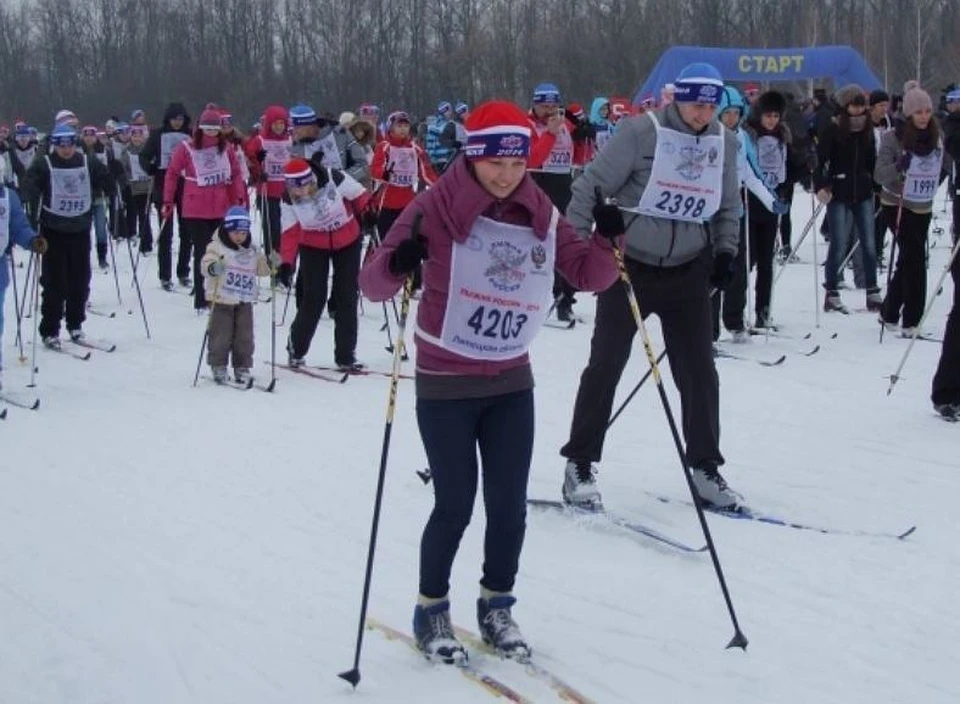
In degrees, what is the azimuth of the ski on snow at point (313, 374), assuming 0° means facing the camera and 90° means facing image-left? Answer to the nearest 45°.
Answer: approximately 315°

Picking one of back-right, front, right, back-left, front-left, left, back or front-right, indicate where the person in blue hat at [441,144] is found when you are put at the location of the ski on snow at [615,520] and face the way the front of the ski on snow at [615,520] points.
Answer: back-left

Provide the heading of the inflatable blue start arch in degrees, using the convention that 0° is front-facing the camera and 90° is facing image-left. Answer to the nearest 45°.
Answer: approximately 0°

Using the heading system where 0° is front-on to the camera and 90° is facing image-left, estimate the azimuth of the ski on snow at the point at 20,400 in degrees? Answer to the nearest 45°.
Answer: approximately 315°

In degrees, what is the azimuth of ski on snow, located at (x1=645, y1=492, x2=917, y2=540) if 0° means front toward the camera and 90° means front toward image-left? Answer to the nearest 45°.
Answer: approximately 270°

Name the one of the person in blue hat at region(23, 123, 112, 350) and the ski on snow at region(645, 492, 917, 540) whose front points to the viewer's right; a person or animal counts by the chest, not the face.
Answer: the ski on snow

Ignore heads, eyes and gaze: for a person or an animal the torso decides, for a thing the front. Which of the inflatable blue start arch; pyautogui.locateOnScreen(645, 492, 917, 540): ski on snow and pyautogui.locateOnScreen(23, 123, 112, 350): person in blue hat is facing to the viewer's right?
the ski on snow
